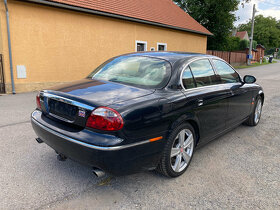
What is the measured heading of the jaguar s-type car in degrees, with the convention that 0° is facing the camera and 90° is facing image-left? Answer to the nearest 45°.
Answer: approximately 225°

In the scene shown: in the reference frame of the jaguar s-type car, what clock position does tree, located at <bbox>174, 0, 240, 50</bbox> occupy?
The tree is roughly at 11 o'clock from the jaguar s-type car.

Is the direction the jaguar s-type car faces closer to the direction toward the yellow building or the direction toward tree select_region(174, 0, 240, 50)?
the tree

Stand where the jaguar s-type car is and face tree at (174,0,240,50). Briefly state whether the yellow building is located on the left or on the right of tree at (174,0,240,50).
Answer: left

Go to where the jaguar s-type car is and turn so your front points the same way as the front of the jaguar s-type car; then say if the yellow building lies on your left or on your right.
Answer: on your left
